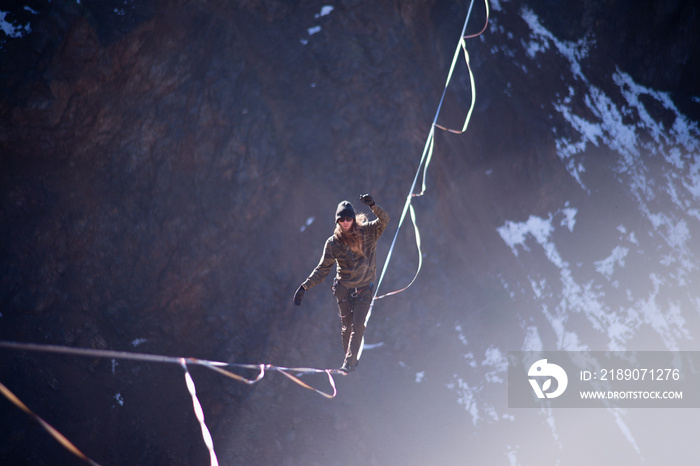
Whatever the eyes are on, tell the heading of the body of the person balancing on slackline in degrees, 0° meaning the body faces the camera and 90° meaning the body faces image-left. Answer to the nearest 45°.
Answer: approximately 0°
